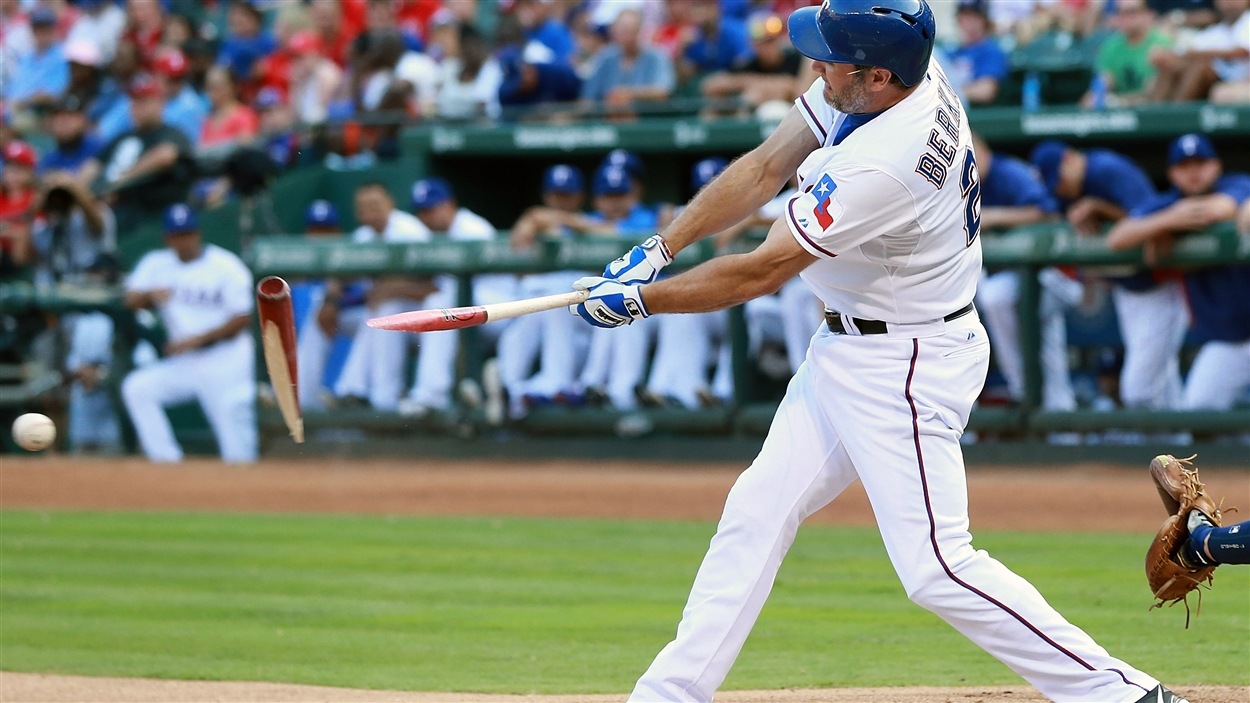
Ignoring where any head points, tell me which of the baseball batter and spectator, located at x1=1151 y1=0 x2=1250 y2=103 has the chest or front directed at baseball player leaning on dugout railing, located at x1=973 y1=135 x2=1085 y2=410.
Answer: the spectator

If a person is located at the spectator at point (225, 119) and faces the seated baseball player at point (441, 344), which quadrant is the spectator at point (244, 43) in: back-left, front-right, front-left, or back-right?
back-left

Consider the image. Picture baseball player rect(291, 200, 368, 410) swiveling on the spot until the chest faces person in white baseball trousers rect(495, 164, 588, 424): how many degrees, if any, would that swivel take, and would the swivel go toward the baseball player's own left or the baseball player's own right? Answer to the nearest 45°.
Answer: approximately 45° to the baseball player's own left

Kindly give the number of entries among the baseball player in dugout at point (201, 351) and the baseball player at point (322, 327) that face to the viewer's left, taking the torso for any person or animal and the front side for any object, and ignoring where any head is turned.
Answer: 0

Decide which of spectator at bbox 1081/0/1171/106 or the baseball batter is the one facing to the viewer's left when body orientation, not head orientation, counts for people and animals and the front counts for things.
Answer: the baseball batter

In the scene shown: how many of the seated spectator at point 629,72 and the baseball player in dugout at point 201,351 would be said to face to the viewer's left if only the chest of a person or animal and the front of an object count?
0

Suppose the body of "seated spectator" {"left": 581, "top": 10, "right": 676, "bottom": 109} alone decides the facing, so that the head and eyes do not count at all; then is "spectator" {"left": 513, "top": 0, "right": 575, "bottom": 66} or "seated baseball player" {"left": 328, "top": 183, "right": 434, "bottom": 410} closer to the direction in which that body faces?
the seated baseball player

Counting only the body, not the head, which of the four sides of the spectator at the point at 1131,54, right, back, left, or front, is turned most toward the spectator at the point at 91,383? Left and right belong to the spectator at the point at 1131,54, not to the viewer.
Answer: right

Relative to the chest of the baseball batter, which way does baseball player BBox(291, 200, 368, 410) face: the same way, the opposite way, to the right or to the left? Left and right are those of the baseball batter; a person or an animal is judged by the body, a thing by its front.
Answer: to the left

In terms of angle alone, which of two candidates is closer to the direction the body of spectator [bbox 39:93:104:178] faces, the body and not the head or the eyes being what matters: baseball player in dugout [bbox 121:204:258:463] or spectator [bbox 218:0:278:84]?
the baseball player in dugout

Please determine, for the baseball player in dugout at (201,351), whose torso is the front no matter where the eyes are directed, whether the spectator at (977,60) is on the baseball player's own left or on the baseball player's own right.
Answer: on the baseball player's own left

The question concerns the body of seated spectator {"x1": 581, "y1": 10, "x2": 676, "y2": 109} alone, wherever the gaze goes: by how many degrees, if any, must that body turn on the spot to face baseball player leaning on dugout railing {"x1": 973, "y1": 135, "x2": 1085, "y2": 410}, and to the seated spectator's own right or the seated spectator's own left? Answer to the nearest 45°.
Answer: approximately 45° to the seated spectator's own left

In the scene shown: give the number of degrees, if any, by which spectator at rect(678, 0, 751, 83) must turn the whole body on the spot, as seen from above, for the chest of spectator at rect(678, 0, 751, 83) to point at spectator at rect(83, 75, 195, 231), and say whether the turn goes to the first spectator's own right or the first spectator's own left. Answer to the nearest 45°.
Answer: approximately 45° to the first spectator's own right

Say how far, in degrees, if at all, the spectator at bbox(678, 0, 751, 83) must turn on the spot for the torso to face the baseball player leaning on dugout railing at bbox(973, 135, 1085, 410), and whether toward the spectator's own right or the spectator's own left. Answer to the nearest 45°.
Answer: approximately 90° to the spectator's own left
